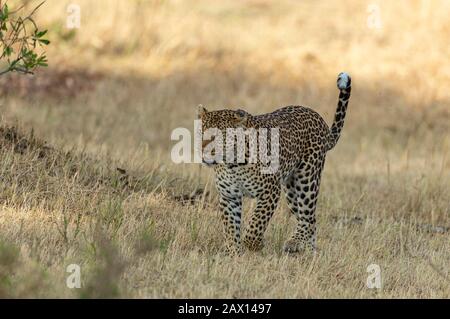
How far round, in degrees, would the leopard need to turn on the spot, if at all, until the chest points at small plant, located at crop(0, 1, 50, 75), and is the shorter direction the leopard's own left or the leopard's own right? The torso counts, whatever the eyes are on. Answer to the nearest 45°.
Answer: approximately 45° to the leopard's own right

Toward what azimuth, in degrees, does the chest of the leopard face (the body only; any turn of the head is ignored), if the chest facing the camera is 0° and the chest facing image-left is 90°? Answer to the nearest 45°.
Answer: approximately 45°
